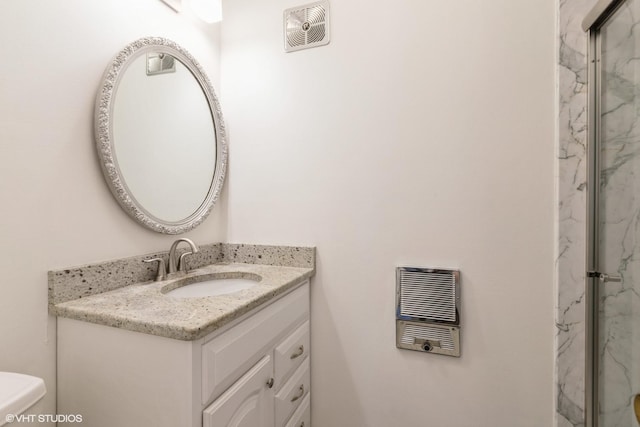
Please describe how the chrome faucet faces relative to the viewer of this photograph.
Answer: facing the viewer and to the right of the viewer

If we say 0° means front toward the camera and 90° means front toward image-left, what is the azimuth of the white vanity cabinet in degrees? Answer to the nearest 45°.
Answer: approximately 315°

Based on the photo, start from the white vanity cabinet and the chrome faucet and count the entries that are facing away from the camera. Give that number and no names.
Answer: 0

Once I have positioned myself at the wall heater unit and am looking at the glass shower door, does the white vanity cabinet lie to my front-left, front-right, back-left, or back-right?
back-right
